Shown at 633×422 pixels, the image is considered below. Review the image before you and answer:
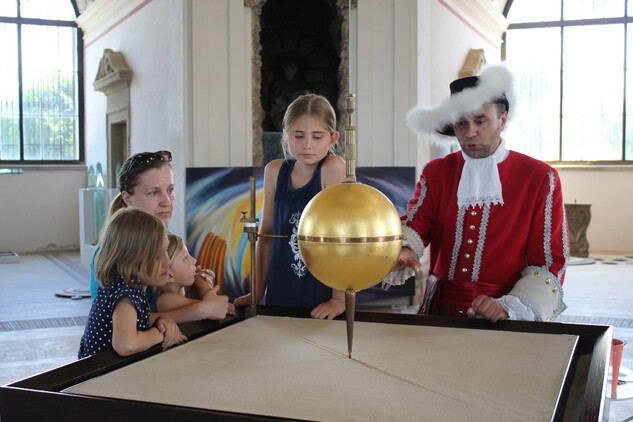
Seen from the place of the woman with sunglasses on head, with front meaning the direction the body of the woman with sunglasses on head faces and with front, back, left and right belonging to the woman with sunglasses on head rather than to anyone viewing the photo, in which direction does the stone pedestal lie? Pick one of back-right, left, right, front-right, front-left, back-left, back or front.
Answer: left

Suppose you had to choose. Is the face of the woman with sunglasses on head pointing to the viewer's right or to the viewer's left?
to the viewer's right

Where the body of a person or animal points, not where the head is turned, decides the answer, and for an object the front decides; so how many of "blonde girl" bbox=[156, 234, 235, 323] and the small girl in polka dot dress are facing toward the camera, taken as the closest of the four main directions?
0

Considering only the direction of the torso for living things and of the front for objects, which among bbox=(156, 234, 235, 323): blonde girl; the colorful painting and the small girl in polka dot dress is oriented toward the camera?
the colorful painting

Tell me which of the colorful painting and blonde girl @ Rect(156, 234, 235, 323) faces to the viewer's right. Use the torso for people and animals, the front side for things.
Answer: the blonde girl

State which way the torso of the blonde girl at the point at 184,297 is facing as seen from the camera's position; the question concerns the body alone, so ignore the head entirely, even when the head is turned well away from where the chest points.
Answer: to the viewer's right

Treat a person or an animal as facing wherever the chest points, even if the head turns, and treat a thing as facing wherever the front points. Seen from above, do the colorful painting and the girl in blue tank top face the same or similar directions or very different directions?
same or similar directions

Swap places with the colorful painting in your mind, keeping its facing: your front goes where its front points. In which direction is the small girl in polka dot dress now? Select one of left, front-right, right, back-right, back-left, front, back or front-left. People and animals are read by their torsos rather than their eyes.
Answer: front

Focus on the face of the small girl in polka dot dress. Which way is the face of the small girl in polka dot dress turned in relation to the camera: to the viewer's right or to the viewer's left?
to the viewer's right

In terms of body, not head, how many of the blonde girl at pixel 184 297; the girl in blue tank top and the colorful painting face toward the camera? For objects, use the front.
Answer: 2

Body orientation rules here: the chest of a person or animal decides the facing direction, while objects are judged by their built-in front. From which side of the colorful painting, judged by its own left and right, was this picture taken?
front

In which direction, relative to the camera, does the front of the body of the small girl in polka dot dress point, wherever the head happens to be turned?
to the viewer's right

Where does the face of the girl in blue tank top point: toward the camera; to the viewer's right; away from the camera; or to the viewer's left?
toward the camera

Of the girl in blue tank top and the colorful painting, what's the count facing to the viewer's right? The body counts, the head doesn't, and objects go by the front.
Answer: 0

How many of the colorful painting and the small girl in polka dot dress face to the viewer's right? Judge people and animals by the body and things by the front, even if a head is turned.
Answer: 1

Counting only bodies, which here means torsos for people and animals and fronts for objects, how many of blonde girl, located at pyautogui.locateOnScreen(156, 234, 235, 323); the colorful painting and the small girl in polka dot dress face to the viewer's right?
2

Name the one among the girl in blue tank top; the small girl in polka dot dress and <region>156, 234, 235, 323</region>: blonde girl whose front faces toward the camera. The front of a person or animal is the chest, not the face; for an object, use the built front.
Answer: the girl in blue tank top
